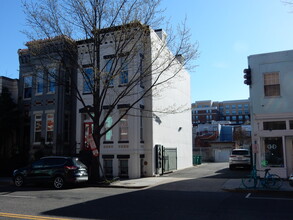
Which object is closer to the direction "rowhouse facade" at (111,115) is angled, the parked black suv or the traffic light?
the parked black suv

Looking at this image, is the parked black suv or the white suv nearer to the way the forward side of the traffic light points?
the parked black suv

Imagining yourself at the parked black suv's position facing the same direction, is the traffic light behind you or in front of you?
behind

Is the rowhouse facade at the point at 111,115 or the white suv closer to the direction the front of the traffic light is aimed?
the rowhouse facade

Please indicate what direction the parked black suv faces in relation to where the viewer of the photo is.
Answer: facing away from the viewer and to the left of the viewer

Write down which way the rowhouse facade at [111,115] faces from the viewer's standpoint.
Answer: facing the viewer and to the left of the viewer

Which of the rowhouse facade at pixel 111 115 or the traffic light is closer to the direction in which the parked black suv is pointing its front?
the rowhouse facade

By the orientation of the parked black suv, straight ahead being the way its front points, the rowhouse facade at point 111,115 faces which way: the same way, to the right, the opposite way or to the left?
to the left

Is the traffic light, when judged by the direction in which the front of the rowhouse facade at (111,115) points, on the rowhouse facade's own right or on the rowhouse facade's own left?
on the rowhouse facade's own left

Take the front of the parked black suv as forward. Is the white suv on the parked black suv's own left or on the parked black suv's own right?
on the parked black suv's own right

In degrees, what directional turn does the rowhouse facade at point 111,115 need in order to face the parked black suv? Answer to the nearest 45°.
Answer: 0° — it already faces it
